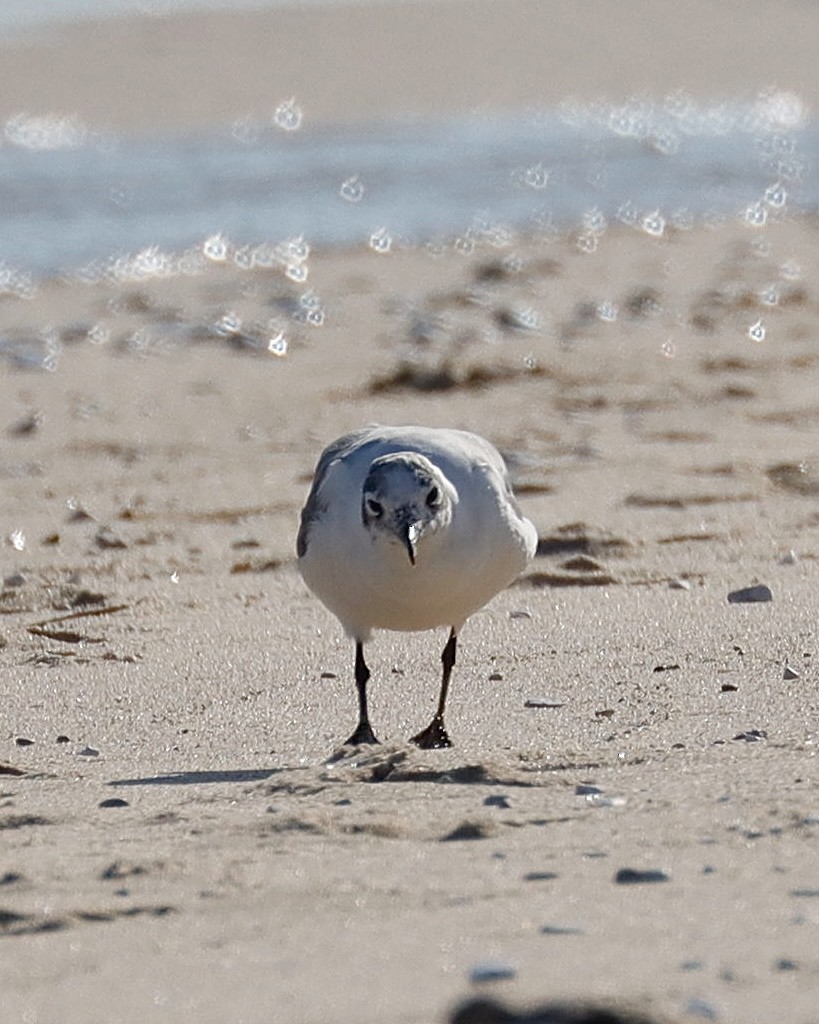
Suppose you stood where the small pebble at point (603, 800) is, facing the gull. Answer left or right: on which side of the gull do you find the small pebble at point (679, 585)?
right

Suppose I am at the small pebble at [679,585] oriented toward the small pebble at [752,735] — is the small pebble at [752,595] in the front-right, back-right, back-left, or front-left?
front-left

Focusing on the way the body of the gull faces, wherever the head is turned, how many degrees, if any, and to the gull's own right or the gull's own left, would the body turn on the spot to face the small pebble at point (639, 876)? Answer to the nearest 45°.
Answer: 0° — it already faces it

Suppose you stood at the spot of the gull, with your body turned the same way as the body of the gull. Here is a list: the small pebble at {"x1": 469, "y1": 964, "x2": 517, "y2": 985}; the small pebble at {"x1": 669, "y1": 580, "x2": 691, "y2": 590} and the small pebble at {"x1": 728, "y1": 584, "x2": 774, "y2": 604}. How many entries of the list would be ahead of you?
1

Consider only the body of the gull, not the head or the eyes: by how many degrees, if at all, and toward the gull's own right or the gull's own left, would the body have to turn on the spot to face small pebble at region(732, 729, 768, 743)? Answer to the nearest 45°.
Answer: approximately 90° to the gull's own left

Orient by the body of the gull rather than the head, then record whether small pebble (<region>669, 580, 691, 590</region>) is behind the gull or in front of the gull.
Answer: behind

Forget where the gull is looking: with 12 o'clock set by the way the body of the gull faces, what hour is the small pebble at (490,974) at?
The small pebble is roughly at 12 o'clock from the gull.

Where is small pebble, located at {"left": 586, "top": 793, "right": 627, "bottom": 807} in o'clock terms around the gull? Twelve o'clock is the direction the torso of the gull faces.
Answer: The small pebble is roughly at 11 o'clock from the gull.

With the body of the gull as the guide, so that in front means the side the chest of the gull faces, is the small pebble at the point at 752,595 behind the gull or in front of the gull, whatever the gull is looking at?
behind

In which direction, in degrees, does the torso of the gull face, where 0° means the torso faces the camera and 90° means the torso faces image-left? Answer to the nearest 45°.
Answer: approximately 0°
